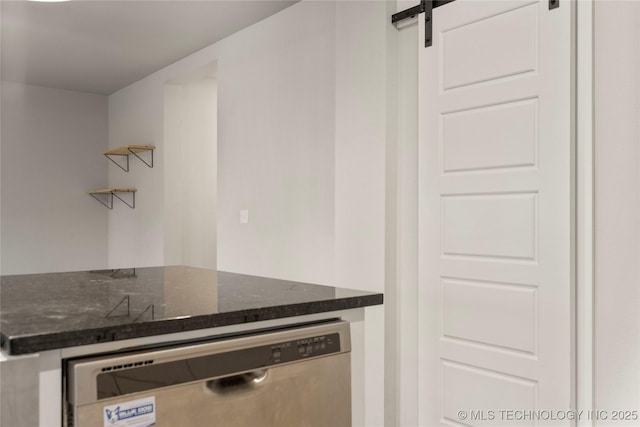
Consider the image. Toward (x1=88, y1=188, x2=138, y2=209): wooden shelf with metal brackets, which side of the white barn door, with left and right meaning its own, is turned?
right

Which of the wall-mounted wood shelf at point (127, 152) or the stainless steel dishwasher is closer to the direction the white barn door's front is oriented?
the stainless steel dishwasher

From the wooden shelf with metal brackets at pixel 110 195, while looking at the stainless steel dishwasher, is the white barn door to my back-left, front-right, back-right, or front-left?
front-left

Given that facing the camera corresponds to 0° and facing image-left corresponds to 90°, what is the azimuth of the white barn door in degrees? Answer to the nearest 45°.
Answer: approximately 45°

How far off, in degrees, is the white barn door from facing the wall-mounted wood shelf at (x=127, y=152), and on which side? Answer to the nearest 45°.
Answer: approximately 90° to its right

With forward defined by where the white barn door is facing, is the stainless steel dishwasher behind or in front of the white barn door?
in front
